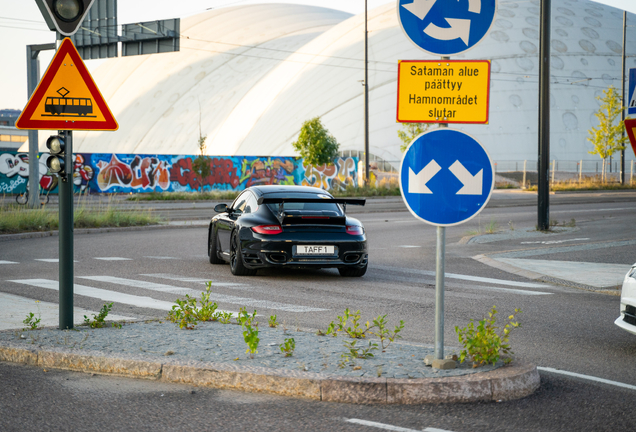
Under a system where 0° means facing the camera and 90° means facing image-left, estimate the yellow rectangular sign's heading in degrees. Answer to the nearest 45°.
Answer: approximately 0°

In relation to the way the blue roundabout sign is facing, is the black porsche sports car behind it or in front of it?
behind

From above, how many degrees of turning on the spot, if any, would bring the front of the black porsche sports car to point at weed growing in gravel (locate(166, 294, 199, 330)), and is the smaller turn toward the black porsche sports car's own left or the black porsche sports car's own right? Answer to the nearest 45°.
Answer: approximately 135° to the black porsche sports car's own left

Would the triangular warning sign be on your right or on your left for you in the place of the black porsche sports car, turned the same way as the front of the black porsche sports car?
on your left
